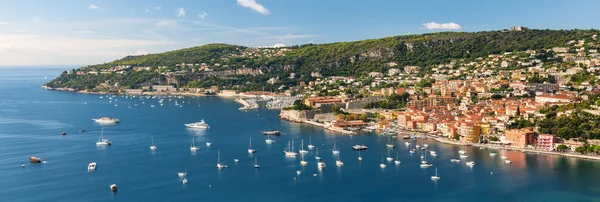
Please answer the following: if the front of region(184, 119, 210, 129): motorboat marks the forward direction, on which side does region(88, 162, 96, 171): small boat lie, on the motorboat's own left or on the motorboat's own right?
on the motorboat's own left

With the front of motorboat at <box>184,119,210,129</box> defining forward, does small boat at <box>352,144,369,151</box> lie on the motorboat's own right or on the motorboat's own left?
on the motorboat's own left

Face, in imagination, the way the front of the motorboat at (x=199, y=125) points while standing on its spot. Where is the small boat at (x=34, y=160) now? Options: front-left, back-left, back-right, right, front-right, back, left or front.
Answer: front-left

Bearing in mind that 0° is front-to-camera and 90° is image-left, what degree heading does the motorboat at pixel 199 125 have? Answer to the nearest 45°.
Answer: approximately 90°
